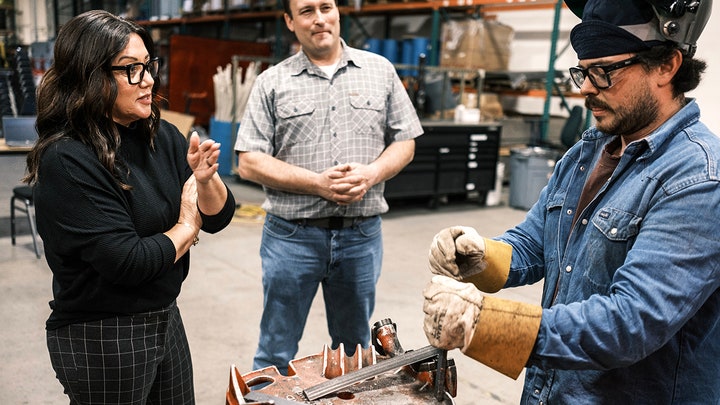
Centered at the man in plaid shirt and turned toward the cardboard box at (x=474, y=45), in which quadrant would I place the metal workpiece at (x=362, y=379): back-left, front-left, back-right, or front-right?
back-right

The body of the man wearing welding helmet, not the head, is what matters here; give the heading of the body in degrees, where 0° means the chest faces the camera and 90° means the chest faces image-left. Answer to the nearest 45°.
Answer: approximately 45°

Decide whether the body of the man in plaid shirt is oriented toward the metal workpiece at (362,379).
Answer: yes

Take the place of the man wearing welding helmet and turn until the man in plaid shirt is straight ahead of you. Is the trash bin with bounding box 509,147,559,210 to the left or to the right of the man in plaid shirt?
right

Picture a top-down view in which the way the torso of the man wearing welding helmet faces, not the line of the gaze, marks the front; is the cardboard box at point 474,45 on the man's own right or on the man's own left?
on the man's own right

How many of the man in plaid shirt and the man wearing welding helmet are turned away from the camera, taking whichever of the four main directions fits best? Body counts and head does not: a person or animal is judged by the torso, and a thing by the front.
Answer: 0

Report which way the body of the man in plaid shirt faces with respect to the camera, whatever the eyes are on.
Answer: toward the camera

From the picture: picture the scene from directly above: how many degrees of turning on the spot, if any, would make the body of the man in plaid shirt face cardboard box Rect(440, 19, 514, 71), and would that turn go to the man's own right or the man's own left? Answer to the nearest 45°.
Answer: approximately 180°

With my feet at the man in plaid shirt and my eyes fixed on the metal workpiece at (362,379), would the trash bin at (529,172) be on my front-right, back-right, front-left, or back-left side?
back-left

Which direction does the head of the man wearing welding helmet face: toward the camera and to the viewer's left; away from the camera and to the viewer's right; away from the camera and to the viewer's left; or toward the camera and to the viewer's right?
toward the camera and to the viewer's left

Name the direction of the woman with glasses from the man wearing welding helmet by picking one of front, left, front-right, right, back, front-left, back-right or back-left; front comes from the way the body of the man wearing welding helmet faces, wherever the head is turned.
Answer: front-right

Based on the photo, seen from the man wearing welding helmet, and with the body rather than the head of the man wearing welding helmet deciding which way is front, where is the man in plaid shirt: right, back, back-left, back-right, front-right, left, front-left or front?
right

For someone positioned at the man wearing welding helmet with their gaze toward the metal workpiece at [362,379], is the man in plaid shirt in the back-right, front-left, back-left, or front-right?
front-right
